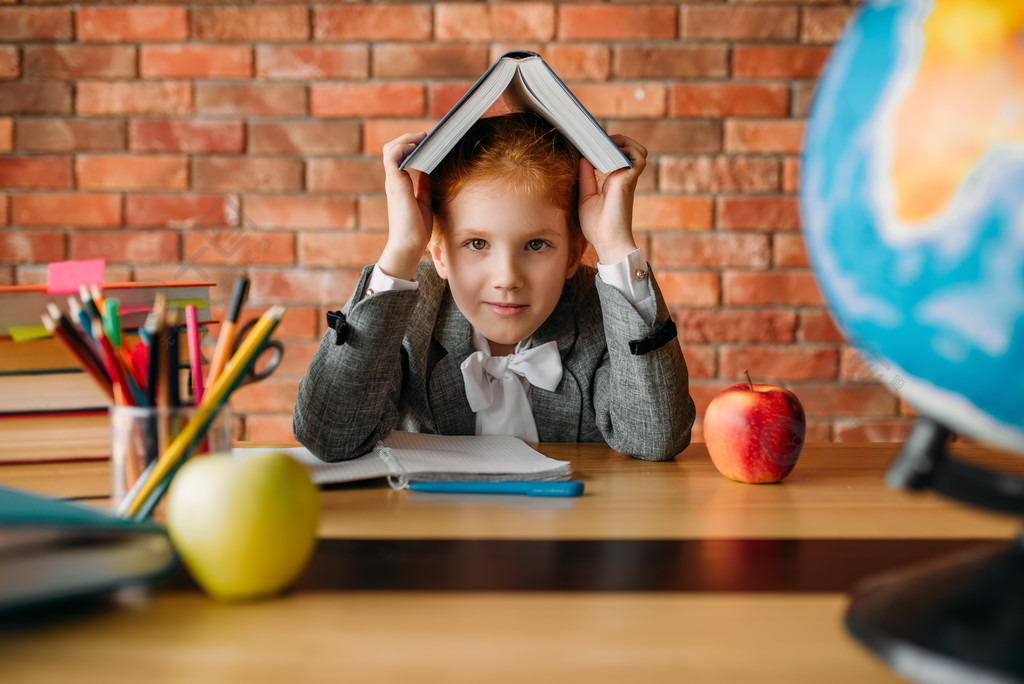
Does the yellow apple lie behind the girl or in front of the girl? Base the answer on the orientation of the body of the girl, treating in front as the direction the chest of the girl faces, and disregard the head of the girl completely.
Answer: in front

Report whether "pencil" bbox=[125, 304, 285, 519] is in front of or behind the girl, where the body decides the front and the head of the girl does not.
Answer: in front

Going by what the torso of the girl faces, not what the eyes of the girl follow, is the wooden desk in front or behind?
in front

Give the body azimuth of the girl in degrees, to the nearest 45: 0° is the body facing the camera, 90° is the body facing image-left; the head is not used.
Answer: approximately 0°
